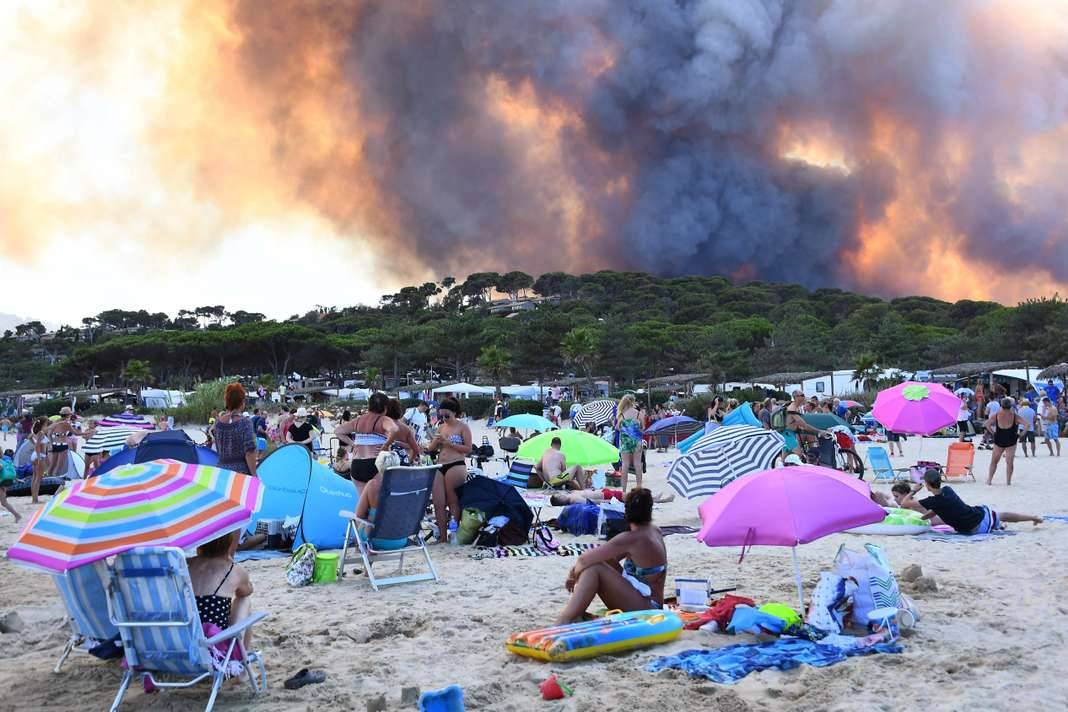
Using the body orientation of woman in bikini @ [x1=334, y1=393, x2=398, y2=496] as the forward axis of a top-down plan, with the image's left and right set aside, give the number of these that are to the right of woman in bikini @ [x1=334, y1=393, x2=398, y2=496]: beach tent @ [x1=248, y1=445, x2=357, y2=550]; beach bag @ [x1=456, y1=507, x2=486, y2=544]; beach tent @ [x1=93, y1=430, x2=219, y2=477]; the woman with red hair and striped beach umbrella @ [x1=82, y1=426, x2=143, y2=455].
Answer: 1

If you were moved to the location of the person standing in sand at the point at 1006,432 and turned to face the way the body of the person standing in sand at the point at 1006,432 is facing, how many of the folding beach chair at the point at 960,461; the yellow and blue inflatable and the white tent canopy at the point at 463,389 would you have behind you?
1

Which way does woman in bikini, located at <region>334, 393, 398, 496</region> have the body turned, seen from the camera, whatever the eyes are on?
away from the camera

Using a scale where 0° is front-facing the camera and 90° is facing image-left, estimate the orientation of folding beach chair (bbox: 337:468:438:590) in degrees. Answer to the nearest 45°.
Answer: approximately 135°

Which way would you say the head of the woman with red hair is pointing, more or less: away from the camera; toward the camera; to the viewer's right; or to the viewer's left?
away from the camera

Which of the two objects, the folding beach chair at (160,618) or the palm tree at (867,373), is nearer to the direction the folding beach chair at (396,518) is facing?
the palm tree

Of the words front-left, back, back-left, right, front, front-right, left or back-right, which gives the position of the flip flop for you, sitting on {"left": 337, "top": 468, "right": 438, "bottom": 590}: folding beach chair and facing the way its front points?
back-left

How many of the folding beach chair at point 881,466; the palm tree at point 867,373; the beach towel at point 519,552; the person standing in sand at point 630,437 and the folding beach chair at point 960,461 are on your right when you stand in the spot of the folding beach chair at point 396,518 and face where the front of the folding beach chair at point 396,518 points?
5

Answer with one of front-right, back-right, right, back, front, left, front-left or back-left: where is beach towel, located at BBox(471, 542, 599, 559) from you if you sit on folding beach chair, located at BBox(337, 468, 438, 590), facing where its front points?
right

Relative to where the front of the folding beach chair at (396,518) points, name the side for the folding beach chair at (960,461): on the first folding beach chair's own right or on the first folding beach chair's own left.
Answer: on the first folding beach chair's own right

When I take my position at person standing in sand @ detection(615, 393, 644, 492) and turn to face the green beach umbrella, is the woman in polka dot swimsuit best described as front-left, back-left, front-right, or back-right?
front-left

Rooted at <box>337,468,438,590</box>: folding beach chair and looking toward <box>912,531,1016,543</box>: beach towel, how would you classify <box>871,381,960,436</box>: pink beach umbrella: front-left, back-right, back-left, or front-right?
front-left

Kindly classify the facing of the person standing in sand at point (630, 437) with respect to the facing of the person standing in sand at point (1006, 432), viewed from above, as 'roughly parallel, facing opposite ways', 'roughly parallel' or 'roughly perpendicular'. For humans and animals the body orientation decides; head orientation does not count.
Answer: roughly parallel
